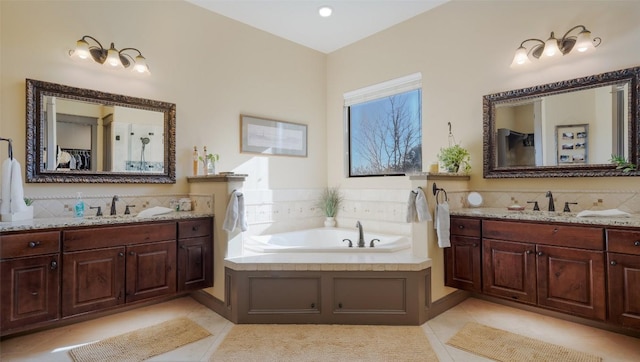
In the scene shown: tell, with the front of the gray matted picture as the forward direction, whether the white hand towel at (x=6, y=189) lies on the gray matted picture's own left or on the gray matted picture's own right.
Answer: on the gray matted picture's own right

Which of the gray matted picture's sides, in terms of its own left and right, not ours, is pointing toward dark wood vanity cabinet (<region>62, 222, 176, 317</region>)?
right

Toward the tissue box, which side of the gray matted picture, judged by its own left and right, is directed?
right

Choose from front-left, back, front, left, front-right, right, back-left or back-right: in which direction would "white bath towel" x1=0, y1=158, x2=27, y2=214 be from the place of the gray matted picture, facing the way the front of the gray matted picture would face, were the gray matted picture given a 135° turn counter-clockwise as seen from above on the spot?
back-left

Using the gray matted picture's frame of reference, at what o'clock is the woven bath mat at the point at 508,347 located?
The woven bath mat is roughly at 12 o'clock from the gray matted picture.

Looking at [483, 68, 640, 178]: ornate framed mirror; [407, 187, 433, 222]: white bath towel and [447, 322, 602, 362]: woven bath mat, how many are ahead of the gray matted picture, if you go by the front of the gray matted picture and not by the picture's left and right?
3

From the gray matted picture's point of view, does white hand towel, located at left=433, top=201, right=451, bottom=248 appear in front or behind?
in front

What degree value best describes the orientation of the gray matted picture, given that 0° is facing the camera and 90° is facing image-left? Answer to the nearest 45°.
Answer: approximately 315°

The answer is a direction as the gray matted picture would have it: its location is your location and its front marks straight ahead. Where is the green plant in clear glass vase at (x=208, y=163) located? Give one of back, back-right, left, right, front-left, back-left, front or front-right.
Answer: right

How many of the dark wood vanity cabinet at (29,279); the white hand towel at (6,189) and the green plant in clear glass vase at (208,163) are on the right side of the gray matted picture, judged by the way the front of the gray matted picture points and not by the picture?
3
